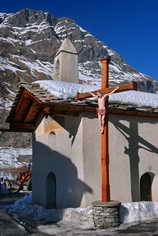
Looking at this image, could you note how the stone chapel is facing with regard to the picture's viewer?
facing the viewer and to the left of the viewer

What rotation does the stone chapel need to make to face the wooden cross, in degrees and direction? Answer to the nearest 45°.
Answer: approximately 45° to its left
